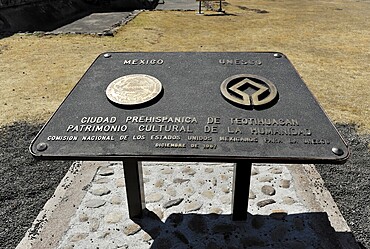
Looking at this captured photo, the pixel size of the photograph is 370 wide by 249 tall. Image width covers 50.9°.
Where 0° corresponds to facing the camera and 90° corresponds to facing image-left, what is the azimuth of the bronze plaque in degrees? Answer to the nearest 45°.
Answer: approximately 0°

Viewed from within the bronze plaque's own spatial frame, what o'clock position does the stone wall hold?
The stone wall is roughly at 5 o'clock from the bronze plaque.
